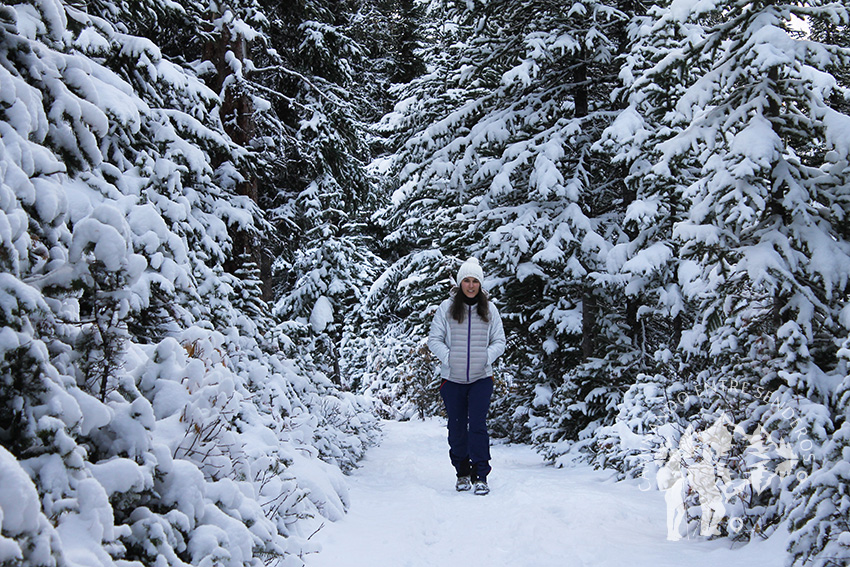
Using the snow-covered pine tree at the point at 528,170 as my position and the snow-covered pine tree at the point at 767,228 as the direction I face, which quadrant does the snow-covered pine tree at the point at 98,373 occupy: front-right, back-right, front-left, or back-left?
front-right

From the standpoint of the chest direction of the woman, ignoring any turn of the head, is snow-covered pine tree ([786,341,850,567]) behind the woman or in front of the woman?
in front

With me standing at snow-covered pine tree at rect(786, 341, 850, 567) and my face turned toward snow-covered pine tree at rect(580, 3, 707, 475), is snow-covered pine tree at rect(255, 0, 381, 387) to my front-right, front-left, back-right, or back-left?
front-left

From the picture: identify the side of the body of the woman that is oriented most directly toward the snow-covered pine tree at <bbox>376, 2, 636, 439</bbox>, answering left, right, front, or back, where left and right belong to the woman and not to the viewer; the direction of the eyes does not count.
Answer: back

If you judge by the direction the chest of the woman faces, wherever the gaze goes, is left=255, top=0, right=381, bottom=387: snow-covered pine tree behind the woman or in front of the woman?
behind

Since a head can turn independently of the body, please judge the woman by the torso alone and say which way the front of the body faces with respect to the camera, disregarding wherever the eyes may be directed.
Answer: toward the camera
